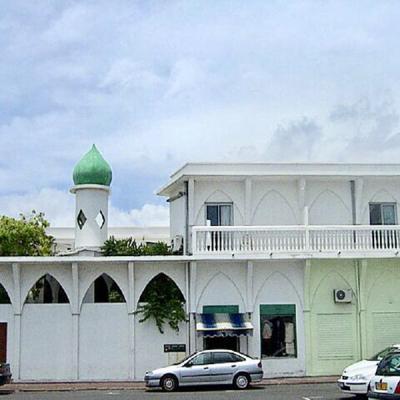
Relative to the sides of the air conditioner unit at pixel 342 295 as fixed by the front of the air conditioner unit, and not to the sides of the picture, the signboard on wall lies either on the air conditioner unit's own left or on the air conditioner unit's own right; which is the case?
on the air conditioner unit's own right

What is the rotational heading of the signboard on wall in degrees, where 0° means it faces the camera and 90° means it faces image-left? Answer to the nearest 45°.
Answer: approximately 0°

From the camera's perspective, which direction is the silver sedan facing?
to the viewer's left

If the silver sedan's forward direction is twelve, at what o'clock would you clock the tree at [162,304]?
The tree is roughly at 2 o'clock from the silver sedan.

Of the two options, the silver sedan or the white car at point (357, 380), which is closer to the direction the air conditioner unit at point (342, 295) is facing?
the white car

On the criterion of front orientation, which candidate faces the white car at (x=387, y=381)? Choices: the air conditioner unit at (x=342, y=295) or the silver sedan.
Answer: the air conditioner unit

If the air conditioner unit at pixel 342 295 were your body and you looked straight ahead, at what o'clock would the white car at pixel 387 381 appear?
The white car is roughly at 12 o'clock from the air conditioner unit.

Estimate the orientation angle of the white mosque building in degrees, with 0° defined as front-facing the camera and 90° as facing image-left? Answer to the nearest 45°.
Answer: approximately 0°

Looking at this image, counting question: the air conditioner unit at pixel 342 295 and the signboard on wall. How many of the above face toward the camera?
2
